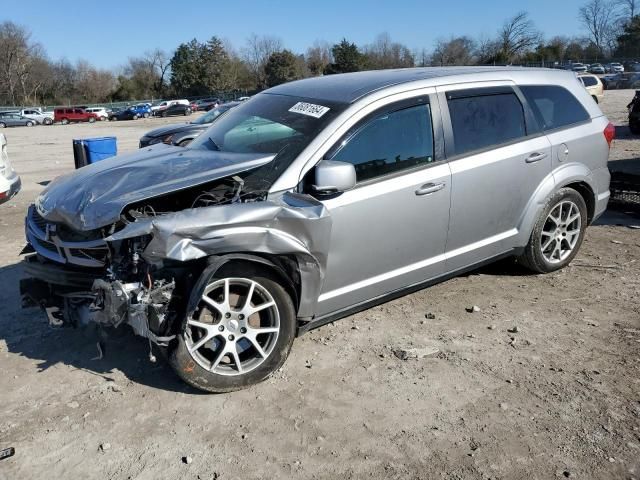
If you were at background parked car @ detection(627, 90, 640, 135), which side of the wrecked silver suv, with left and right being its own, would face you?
back

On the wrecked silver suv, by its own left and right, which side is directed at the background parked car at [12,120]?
right

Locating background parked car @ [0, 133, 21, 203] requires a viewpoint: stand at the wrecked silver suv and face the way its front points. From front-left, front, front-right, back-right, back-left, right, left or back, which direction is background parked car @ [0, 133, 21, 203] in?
right

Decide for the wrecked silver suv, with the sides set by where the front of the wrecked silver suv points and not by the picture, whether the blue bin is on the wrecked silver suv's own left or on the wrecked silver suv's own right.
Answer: on the wrecked silver suv's own right

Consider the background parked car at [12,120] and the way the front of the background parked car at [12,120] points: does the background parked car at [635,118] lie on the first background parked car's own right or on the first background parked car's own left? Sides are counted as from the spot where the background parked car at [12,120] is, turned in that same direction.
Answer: on the first background parked car's own right
